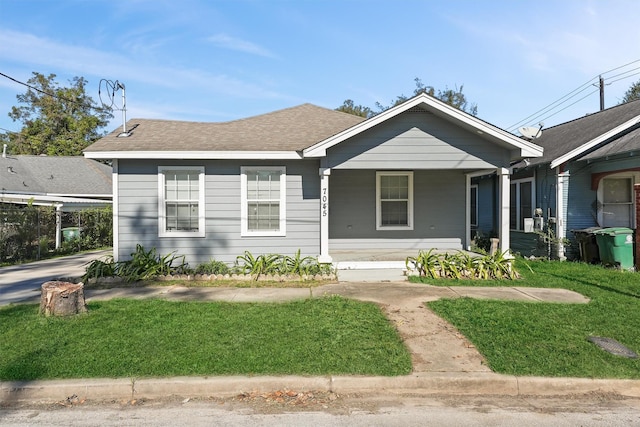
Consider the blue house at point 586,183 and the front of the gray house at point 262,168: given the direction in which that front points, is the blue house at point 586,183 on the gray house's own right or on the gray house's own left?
on the gray house's own left

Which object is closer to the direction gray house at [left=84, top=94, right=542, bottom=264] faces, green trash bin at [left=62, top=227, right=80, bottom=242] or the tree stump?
the tree stump

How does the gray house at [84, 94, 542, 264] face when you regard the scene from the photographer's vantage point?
facing the viewer

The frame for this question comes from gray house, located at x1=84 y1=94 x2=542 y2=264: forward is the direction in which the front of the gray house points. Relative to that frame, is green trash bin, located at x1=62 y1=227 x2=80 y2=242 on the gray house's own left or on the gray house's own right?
on the gray house's own right

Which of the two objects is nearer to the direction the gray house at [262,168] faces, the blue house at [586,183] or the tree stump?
the tree stump

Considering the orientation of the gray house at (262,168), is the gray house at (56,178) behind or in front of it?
behind

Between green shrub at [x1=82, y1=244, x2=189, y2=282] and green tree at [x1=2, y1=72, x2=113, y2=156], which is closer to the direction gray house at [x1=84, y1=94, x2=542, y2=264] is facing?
the green shrub

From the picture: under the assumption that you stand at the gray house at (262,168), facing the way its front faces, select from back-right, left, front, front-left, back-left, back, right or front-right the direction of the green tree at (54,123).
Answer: back-right

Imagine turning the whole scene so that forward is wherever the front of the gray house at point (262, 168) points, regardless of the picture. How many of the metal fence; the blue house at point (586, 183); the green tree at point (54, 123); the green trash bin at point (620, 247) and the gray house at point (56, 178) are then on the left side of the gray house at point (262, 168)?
2

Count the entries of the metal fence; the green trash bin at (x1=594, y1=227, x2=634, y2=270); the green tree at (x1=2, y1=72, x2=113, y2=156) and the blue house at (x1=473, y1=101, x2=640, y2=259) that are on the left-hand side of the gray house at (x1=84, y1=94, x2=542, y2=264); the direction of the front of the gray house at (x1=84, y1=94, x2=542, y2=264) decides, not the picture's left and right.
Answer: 2

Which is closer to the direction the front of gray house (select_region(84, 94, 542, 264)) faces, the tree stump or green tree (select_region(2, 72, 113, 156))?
the tree stump

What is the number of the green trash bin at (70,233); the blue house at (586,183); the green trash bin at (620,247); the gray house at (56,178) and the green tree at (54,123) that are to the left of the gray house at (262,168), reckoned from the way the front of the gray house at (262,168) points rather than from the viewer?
2

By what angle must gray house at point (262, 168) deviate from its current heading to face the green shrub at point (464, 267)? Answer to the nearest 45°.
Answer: approximately 90° to its left

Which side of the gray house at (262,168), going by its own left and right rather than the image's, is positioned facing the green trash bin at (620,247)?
left
